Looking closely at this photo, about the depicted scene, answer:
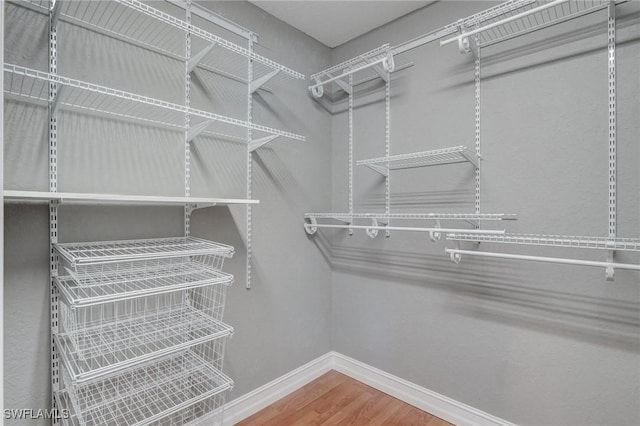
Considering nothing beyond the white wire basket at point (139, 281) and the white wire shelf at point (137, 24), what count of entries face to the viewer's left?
0

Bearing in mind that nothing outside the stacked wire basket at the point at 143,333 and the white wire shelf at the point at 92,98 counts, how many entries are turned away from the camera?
0

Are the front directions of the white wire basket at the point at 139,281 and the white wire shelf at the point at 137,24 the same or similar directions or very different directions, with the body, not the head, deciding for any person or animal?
same or similar directions

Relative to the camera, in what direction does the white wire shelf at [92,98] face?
facing the viewer and to the right of the viewer

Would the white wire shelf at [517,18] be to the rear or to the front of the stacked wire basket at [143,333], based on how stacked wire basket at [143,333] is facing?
to the front

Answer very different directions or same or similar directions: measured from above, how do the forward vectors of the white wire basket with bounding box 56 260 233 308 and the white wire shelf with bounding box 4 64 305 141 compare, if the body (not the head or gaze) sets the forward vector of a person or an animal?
same or similar directions

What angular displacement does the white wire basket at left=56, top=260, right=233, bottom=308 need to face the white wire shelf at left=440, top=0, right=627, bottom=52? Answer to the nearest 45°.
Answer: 0° — it already faces it

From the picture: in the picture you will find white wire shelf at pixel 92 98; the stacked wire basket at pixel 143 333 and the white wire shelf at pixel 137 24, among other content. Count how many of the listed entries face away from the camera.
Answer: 0
